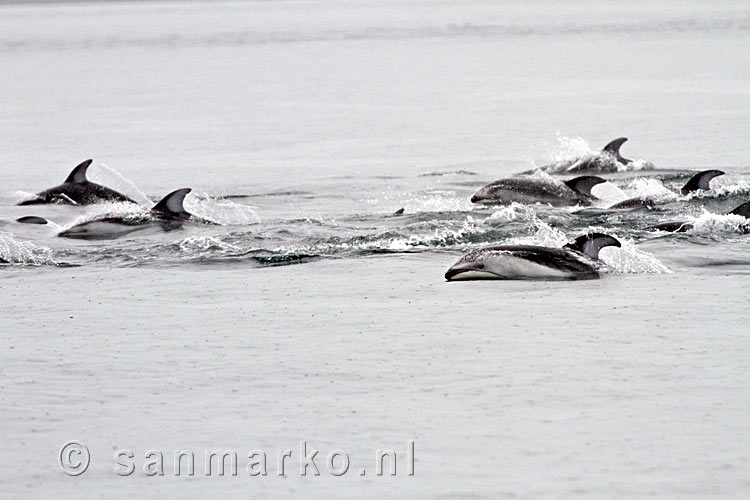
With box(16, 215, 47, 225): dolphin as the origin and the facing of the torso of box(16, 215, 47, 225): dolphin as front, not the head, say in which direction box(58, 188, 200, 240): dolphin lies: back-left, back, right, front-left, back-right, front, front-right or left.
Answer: back-left

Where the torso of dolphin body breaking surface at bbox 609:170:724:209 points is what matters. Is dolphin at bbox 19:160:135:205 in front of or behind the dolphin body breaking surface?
in front

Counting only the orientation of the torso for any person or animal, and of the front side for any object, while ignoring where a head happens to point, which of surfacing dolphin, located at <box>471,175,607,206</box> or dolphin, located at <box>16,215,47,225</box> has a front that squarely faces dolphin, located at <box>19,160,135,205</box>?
the surfacing dolphin

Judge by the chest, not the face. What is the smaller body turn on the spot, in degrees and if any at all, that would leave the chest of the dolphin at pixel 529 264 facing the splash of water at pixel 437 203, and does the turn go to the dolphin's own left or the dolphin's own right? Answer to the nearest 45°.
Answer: approximately 90° to the dolphin's own right

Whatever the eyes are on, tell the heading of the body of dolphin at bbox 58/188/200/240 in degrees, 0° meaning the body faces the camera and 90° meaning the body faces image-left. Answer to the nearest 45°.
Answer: approximately 90°

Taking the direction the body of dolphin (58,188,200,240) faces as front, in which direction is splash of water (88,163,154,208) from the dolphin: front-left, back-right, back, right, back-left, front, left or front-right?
right

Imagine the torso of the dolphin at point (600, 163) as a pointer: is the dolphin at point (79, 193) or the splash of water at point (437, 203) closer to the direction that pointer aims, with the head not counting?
the dolphin

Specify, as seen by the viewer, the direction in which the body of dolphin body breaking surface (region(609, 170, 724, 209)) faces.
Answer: to the viewer's left

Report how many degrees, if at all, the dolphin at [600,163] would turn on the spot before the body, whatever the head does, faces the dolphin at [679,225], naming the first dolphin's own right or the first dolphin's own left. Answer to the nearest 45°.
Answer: approximately 90° to the first dolphin's own left

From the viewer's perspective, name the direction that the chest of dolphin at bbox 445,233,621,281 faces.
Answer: to the viewer's left

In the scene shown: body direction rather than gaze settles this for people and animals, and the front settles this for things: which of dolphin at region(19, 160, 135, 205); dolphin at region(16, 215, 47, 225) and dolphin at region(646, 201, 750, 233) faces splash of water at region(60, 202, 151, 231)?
dolphin at region(646, 201, 750, 233)

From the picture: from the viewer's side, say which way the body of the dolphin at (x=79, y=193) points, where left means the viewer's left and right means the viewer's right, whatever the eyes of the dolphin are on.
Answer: facing to the left of the viewer

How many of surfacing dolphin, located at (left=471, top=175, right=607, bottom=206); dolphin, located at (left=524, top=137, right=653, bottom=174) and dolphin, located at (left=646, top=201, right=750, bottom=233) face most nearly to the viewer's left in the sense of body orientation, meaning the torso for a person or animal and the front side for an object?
3

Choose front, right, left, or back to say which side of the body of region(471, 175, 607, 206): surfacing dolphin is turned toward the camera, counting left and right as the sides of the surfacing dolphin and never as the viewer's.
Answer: left

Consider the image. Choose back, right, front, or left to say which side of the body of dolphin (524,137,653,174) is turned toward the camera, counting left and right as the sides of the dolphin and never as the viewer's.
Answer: left

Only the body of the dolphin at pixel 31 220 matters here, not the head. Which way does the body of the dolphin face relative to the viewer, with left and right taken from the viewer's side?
facing to the left of the viewer

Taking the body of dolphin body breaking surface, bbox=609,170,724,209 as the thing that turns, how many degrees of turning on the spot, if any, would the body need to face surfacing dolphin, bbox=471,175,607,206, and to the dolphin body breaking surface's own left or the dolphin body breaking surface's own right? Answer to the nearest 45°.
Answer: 0° — it already faces it

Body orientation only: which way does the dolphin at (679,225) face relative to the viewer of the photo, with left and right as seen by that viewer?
facing to the left of the viewer
